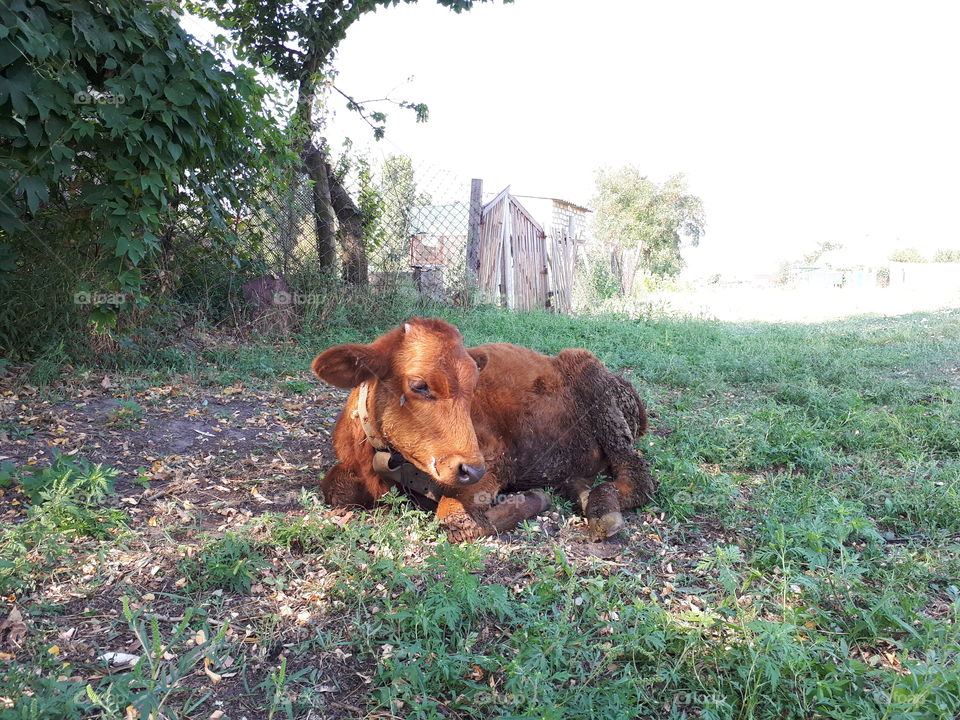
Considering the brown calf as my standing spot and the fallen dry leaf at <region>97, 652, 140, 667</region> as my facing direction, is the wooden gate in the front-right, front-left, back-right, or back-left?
back-right

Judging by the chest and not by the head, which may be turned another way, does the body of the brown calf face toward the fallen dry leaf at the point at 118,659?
yes

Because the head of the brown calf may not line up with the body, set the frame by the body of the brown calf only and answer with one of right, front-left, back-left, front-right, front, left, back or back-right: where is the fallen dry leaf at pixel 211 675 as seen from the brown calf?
front

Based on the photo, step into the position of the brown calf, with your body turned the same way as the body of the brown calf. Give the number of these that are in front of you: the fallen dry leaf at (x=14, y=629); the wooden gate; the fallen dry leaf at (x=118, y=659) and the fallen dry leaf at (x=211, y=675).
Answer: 3

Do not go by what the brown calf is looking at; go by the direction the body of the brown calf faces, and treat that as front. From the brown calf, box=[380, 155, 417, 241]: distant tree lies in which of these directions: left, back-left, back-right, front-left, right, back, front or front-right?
back-right

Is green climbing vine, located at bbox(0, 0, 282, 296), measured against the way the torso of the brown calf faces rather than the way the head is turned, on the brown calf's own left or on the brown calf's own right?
on the brown calf's own right

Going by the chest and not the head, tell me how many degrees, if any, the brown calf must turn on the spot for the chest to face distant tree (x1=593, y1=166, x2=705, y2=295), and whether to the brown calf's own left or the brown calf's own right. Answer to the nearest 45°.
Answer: approximately 135° to the brown calf's own right

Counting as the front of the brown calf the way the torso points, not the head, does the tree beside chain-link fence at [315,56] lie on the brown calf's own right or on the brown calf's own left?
on the brown calf's own right

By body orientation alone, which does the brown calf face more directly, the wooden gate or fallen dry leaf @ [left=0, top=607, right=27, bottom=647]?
the fallen dry leaf

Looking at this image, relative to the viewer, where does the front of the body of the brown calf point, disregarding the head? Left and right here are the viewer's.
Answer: facing the viewer and to the left of the viewer

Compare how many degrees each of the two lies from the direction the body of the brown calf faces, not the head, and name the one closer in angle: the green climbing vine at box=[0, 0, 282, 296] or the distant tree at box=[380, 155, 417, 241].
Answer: the green climbing vine

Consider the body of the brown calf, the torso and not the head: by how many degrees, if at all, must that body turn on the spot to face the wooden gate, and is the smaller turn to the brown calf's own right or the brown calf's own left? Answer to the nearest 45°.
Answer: approximately 135° to the brown calf's own right

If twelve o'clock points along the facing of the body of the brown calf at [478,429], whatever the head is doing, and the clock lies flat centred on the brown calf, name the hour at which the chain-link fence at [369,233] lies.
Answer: The chain-link fence is roughly at 4 o'clock from the brown calf.

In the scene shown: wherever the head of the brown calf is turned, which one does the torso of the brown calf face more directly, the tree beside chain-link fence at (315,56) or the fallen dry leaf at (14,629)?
the fallen dry leaf

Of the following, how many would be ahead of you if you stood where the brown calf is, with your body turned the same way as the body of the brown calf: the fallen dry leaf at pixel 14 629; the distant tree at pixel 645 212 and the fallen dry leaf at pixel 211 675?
2
